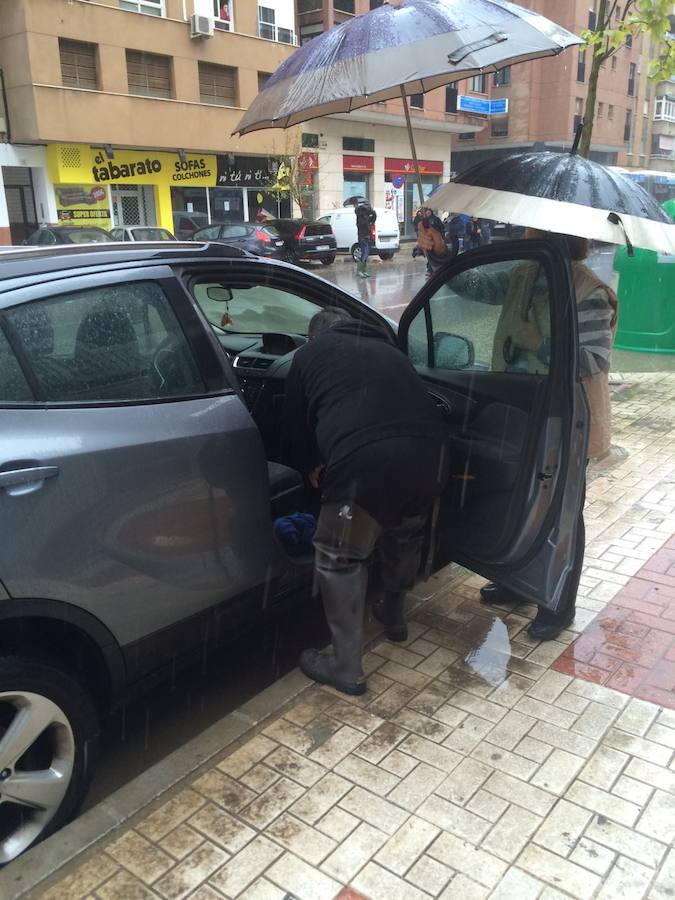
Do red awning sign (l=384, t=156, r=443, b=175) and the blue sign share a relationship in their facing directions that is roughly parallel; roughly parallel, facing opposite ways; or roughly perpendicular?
roughly parallel

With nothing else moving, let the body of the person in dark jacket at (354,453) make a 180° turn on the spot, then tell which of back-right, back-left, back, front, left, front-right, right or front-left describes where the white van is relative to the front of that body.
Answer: back-left

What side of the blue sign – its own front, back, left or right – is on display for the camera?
front

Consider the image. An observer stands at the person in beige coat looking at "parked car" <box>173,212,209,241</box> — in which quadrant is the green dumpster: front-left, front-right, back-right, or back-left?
front-right

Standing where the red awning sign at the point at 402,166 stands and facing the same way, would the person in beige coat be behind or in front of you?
in front

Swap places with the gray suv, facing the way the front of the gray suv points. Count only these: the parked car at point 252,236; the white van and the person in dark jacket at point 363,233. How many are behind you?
0

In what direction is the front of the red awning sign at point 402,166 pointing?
toward the camera

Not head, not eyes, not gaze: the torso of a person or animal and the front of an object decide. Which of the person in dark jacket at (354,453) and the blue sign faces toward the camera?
the blue sign

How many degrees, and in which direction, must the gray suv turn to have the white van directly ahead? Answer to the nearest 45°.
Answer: approximately 45° to its left

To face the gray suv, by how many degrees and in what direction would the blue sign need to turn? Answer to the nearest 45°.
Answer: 0° — it already faces it

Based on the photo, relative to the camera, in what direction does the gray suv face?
facing away from the viewer and to the right of the viewer

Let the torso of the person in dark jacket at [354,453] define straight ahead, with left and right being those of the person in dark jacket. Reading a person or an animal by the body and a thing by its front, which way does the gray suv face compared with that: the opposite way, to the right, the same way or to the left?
to the right

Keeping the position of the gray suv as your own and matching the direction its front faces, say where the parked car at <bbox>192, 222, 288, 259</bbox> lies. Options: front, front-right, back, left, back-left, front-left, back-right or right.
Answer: front-left

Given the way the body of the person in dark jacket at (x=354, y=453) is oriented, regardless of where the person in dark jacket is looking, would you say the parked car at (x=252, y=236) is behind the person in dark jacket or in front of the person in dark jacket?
in front

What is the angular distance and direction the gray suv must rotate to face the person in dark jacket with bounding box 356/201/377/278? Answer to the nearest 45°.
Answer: approximately 45° to its left

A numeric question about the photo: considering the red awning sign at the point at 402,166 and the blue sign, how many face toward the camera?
2

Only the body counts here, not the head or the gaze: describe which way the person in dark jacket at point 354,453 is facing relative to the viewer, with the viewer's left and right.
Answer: facing away from the viewer and to the left of the viewer

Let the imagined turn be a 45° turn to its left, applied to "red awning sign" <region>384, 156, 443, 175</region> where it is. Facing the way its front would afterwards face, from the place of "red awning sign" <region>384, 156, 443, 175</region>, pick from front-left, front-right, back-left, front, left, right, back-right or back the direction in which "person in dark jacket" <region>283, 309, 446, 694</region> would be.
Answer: front-right
